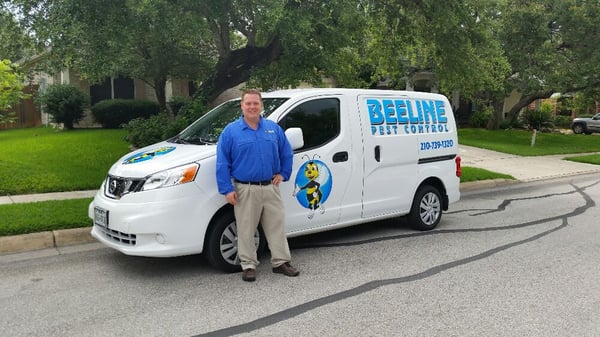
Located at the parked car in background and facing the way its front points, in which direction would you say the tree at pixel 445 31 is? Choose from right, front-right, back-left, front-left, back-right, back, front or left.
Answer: left

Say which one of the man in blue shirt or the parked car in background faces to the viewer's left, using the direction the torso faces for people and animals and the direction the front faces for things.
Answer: the parked car in background

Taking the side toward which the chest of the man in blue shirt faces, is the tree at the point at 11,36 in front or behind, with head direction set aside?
behind

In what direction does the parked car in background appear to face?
to the viewer's left

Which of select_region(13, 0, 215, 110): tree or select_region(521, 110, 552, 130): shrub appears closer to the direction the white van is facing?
the tree

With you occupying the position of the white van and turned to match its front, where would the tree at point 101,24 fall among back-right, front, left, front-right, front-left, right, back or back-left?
right

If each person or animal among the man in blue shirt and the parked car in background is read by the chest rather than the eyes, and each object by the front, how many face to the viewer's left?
1

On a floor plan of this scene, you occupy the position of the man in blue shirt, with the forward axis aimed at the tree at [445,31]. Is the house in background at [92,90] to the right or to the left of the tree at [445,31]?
left

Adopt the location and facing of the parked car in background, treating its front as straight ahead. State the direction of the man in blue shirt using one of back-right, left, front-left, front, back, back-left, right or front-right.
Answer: left

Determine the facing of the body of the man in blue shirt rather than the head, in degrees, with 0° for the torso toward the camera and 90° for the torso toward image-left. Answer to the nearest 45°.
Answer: approximately 0°
